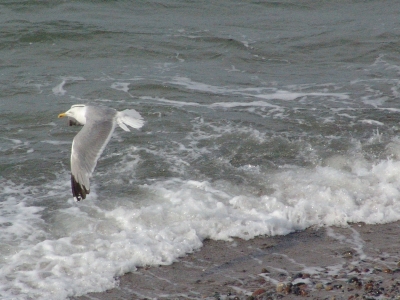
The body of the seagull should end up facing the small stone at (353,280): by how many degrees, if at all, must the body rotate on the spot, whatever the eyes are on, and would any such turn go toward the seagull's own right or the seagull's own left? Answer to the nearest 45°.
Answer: approximately 135° to the seagull's own left

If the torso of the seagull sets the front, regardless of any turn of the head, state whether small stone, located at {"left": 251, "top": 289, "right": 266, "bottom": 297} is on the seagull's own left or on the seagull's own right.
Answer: on the seagull's own left

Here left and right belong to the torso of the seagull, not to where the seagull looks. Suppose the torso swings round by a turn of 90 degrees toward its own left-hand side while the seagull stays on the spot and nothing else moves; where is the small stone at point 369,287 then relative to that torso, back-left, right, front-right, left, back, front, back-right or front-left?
front-left

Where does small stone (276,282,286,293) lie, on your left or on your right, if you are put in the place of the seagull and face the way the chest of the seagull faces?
on your left

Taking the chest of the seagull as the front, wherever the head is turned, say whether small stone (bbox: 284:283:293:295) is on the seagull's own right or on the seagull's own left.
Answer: on the seagull's own left

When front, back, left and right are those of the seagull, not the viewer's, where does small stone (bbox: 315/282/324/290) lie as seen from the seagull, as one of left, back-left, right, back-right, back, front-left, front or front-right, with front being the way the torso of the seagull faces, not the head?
back-left

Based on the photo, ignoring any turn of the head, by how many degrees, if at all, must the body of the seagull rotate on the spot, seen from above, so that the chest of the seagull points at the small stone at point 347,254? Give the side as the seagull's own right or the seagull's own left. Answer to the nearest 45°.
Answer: approximately 135° to the seagull's own left

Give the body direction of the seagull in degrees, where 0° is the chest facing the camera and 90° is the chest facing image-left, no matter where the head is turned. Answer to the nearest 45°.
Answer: approximately 90°
